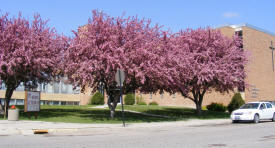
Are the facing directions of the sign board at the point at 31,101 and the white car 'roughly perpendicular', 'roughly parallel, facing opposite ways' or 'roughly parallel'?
roughly perpendicular

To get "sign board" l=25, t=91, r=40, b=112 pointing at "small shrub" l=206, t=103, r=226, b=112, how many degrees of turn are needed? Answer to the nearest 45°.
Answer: approximately 135° to its left

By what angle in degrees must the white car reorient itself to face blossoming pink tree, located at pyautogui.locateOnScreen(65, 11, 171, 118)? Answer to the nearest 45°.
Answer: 0° — it already faces it

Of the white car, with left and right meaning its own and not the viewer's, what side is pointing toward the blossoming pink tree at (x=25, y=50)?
front

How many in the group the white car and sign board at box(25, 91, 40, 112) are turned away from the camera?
0

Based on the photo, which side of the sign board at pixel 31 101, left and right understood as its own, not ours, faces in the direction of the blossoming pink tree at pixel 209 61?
left

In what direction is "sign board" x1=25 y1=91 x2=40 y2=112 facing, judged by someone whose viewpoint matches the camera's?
facing the viewer

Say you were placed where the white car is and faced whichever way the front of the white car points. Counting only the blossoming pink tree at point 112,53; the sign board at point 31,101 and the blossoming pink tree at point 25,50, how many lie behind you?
0

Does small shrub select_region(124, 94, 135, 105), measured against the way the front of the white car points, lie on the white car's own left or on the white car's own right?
on the white car's own right

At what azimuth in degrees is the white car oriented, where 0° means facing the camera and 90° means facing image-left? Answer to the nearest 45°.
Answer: approximately 45°
